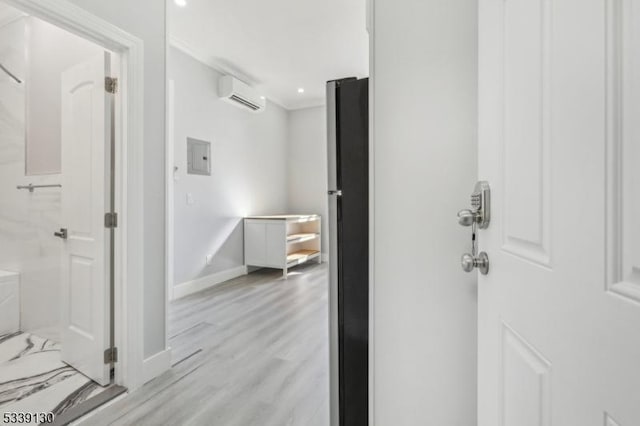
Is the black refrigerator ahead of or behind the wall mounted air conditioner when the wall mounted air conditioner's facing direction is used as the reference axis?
ahead

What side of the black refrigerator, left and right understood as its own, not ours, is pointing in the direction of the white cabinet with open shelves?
right

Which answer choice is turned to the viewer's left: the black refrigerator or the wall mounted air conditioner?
the black refrigerator

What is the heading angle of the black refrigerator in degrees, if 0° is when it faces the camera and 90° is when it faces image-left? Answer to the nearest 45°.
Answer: approximately 90°

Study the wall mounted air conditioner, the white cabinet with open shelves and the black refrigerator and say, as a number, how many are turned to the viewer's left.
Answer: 1

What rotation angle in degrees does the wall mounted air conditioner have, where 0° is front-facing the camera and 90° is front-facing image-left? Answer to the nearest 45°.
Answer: approximately 315°

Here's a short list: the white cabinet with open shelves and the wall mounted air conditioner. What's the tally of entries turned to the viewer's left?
0

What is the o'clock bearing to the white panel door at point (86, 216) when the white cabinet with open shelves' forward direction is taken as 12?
The white panel door is roughly at 2 o'clock from the white cabinet with open shelves.

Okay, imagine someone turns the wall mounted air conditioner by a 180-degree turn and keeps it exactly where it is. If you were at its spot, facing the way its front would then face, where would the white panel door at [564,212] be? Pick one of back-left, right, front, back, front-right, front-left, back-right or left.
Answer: back-left

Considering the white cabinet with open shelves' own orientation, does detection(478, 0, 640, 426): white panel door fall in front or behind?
in front
